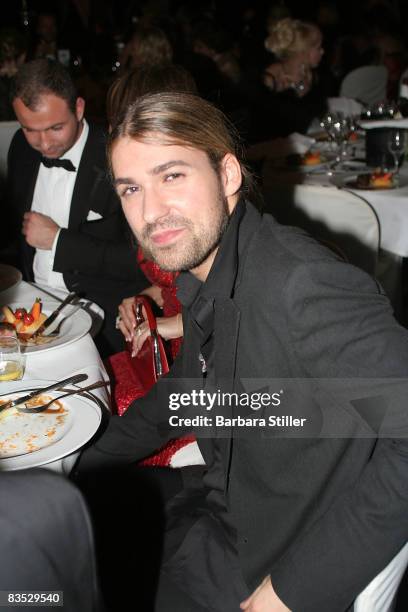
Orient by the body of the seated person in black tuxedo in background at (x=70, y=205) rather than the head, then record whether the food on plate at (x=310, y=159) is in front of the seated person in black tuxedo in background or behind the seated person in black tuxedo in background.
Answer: behind

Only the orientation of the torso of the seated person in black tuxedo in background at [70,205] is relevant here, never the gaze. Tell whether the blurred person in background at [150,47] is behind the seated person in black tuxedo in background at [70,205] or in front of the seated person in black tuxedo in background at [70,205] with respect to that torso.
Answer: behind

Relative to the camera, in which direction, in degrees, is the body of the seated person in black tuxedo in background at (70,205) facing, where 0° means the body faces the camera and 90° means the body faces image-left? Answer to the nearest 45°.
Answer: approximately 45°

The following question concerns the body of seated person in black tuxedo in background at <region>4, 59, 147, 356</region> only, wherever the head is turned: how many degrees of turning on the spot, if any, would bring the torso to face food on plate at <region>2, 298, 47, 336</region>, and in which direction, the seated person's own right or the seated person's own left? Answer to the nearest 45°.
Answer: approximately 45° to the seated person's own left

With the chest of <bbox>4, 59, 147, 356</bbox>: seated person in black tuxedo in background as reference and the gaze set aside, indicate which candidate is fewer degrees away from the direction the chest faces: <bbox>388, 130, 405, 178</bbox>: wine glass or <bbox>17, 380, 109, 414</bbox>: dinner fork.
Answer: the dinner fork

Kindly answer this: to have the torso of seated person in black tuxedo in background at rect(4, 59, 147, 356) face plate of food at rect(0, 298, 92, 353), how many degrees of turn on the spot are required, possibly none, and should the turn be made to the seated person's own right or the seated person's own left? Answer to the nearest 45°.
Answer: approximately 45° to the seated person's own left

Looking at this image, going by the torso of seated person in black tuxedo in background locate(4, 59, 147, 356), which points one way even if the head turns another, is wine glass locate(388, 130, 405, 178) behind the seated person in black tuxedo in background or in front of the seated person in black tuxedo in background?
behind

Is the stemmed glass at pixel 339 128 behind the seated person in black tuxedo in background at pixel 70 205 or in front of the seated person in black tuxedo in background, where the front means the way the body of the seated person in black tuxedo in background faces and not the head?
behind

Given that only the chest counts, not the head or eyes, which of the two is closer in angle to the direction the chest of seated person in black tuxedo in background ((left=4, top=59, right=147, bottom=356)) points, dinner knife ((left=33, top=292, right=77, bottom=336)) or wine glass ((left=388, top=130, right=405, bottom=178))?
the dinner knife

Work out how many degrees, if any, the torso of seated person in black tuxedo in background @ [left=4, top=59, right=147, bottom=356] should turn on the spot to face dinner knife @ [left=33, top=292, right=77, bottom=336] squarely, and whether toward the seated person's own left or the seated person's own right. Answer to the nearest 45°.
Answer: approximately 45° to the seated person's own left

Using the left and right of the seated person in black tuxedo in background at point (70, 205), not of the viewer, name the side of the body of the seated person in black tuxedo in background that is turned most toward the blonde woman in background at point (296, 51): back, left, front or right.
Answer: back
